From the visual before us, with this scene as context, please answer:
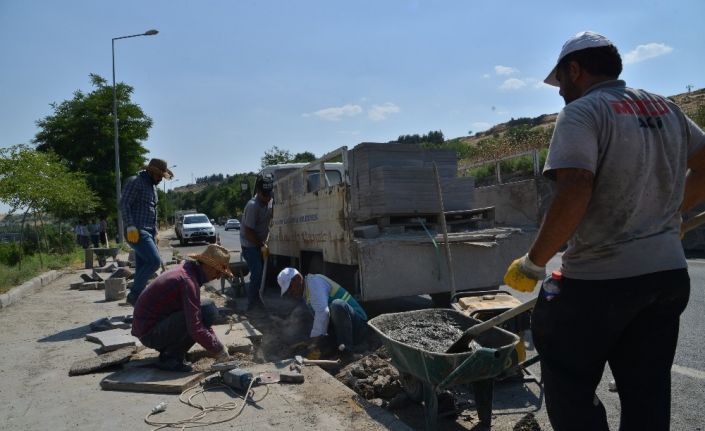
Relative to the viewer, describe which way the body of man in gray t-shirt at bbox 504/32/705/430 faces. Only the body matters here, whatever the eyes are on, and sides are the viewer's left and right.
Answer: facing away from the viewer and to the left of the viewer

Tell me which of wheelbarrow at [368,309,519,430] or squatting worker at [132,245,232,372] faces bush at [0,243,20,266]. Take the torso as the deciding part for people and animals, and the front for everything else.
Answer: the wheelbarrow

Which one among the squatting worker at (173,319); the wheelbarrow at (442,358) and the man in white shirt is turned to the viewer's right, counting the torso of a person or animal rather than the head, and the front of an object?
the squatting worker

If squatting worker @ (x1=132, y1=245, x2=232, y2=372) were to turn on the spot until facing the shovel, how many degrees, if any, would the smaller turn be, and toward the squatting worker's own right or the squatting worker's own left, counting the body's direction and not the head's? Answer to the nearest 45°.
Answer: approximately 45° to the squatting worker's own right

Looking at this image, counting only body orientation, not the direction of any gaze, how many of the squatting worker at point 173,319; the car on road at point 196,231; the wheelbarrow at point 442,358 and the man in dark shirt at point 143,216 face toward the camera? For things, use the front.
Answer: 1

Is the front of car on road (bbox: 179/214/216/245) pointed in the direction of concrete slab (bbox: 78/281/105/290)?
yes

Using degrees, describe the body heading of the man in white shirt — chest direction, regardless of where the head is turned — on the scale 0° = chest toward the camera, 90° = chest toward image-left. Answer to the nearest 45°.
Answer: approximately 90°

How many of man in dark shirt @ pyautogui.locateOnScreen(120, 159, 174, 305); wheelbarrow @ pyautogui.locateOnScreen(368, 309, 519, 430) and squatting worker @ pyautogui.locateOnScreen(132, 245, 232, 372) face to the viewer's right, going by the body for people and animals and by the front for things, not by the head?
2

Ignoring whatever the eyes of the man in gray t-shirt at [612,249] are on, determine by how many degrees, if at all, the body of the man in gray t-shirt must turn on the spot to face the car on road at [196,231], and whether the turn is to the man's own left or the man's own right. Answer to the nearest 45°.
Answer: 0° — they already face it

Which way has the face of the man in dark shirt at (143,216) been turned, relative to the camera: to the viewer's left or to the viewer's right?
to the viewer's right

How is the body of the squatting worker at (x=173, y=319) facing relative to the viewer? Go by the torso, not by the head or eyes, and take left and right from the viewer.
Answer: facing to the right of the viewer

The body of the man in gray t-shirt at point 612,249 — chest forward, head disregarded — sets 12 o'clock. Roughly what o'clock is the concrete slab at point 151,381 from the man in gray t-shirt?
The concrete slab is roughly at 11 o'clock from the man in gray t-shirt.

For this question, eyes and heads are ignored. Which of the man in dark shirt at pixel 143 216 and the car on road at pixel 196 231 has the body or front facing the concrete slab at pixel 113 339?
the car on road

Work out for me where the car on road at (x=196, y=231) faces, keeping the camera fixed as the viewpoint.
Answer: facing the viewer

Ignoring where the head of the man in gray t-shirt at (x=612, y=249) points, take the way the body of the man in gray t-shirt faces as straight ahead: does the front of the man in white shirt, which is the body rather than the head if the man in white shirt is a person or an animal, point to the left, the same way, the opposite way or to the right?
to the left

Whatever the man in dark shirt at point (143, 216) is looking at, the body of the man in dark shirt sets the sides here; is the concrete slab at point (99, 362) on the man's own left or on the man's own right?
on the man's own right
